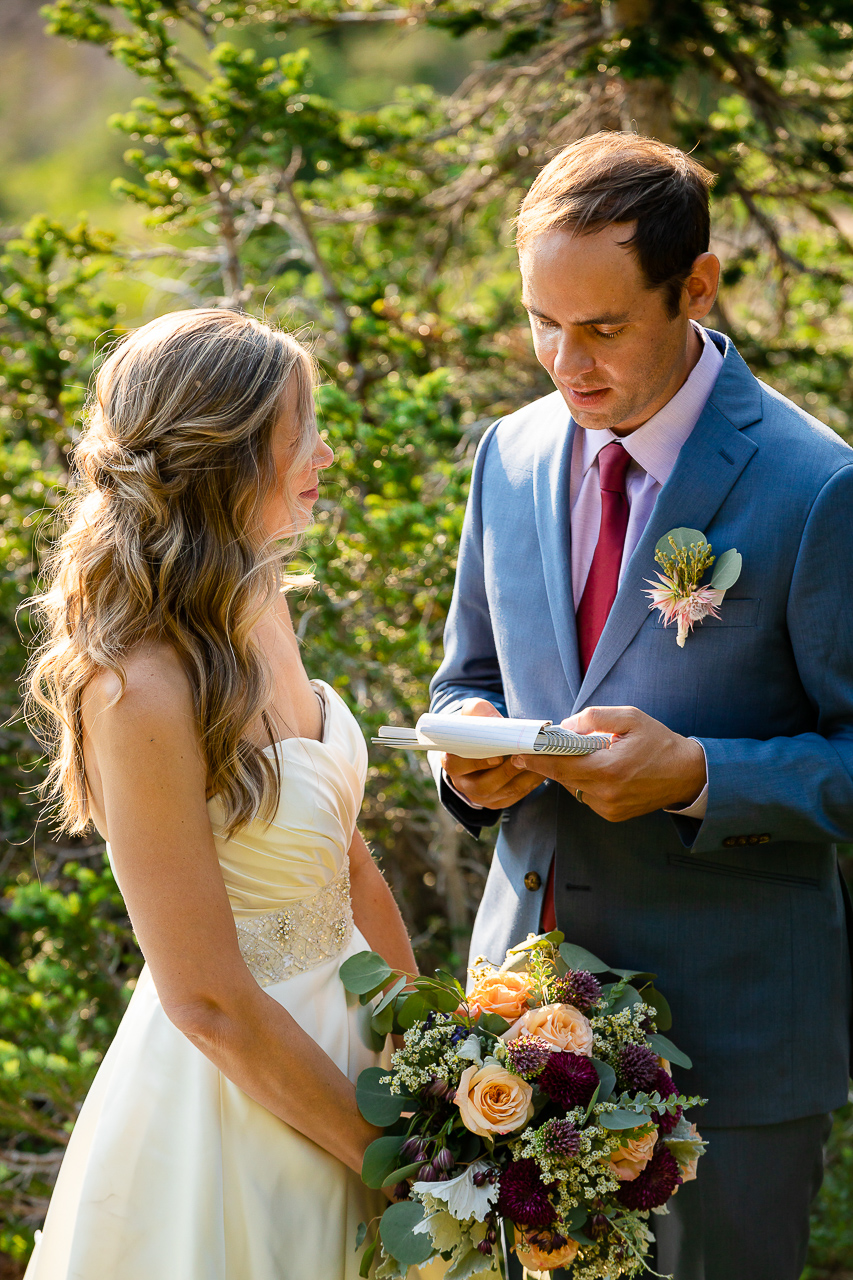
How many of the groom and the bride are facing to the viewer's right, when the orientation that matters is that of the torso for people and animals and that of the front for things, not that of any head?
1

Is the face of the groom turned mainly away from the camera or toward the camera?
toward the camera

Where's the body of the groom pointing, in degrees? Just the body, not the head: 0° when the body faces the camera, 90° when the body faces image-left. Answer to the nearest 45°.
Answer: approximately 45°

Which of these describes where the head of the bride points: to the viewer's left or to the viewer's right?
to the viewer's right

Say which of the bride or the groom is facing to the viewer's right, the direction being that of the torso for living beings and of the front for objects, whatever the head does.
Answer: the bride

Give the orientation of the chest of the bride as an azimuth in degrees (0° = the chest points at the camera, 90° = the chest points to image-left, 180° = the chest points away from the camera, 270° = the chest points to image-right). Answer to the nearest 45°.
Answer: approximately 270°
